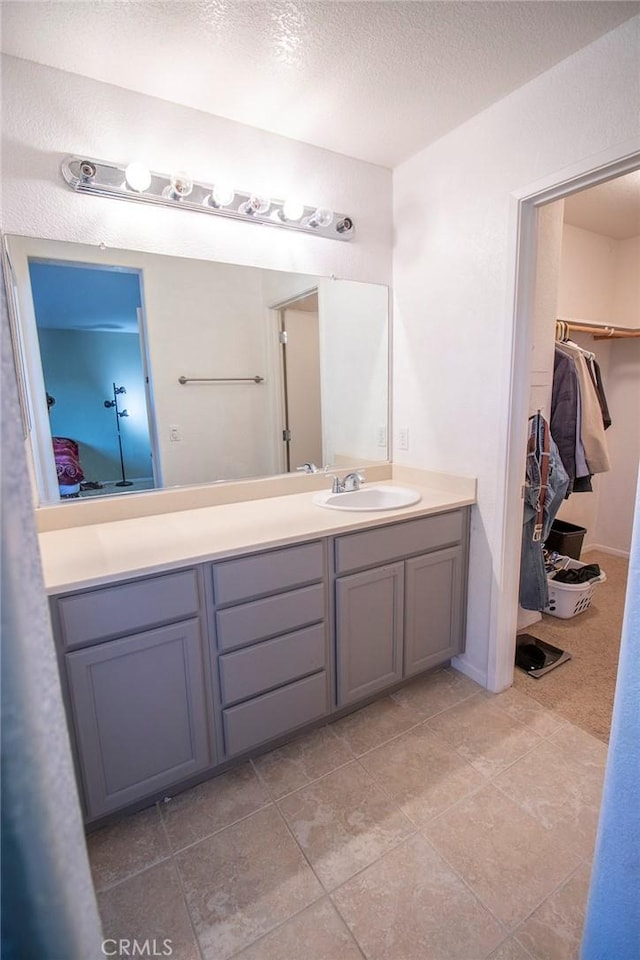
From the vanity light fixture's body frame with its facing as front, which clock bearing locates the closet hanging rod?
The closet hanging rod is roughly at 10 o'clock from the vanity light fixture.

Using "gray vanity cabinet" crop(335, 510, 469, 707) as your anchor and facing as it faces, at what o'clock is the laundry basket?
The laundry basket is roughly at 9 o'clock from the gray vanity cabinet.

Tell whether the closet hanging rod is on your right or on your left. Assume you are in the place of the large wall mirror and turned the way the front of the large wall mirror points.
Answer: on your left

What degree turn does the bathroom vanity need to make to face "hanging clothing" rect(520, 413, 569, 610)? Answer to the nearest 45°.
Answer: approximately 45° to its left

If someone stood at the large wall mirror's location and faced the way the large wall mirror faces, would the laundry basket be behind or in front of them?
in front

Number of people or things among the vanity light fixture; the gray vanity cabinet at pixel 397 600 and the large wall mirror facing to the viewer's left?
0

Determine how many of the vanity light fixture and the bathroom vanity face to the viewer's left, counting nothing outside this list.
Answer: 0

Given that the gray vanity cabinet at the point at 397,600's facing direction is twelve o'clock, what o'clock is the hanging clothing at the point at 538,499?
The hanging clothing is roughly at 9 o'clock from the gray vanity cabinet.

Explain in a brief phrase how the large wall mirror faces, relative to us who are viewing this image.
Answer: facing the viewer and to the right of the viewer

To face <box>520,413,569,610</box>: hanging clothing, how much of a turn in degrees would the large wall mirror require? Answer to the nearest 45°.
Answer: approximately 45° to its left

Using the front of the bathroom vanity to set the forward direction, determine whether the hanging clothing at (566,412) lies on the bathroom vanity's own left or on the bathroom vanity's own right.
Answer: on the bathroom vanity's own left

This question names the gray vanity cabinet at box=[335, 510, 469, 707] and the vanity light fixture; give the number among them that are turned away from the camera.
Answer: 0

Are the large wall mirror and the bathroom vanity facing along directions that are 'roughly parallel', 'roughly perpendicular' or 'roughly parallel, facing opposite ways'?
roughly parallel

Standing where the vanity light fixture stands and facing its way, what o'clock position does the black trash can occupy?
The black trash can is roughly at 10 o'clock from the vanity light fixture.

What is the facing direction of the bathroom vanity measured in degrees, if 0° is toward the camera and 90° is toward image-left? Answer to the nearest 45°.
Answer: approximately 315°

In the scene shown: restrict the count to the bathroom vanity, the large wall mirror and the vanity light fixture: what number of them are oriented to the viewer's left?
0

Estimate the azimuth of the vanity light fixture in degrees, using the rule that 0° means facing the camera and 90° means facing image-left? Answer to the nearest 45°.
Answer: approximately 315°

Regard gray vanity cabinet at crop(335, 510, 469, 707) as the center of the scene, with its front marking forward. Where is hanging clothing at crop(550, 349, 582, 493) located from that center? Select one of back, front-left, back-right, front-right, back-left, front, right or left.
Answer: left

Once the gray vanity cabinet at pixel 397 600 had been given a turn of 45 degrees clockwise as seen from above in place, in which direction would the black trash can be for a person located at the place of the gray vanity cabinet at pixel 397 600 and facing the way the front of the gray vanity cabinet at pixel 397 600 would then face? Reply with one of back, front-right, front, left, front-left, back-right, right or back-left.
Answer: back-left
